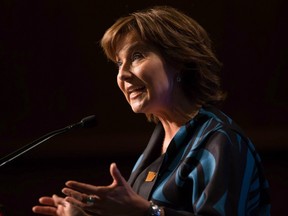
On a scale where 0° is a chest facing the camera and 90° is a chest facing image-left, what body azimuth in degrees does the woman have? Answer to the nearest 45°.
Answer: approximately 45°
